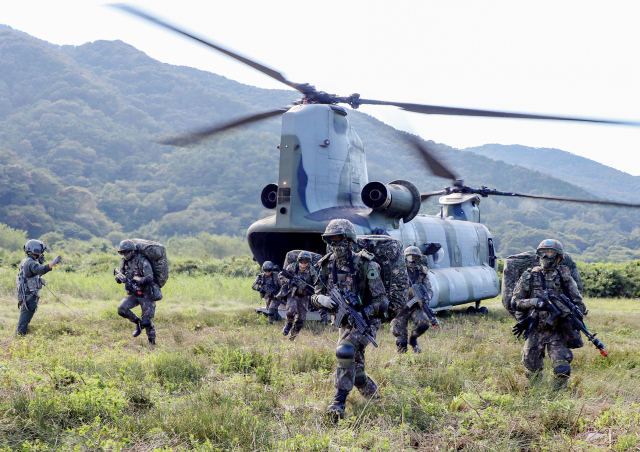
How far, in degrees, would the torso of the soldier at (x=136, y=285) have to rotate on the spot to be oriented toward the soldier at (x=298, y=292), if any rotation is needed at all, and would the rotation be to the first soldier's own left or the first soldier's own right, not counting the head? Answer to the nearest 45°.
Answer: approximately 135° to the first soldier's own left

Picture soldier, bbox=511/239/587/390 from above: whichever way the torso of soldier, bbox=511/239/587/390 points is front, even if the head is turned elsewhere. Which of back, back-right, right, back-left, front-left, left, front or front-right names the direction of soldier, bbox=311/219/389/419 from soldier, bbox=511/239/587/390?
front-right

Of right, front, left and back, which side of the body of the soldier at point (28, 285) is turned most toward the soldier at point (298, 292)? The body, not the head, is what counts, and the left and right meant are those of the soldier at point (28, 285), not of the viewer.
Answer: front

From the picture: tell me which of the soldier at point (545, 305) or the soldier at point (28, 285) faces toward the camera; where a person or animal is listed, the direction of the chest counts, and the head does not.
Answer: the soldier at point (545, 305)

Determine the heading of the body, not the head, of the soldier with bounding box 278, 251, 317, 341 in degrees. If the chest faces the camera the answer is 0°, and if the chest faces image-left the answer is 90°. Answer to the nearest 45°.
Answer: approximately 0°

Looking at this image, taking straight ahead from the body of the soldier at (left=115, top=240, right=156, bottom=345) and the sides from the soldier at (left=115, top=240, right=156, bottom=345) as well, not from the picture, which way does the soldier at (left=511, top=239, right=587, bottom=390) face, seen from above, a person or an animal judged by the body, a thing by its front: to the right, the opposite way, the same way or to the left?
the same way

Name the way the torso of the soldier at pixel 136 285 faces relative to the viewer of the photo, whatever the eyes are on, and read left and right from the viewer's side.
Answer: facing the viewer and to the left of the viewer

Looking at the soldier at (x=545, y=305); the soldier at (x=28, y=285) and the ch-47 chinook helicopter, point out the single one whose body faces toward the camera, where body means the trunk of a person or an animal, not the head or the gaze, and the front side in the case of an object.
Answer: the soldier at (x=545, y=305)

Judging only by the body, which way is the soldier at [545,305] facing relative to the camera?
toward the camera

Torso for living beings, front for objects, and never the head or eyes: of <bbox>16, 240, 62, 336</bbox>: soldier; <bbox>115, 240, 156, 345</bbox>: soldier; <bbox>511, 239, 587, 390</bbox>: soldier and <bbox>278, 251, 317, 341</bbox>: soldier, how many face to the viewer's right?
1

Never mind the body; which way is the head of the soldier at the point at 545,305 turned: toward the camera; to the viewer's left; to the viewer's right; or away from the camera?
toward the camera

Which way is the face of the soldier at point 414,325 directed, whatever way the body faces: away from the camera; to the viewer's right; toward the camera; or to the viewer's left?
toward the camera

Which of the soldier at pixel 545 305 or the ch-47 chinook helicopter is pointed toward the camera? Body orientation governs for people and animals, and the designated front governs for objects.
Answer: the soldier

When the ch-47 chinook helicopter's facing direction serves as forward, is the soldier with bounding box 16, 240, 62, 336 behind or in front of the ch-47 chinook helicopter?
behind

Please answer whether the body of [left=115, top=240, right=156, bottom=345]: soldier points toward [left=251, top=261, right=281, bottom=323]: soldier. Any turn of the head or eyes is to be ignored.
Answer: no
